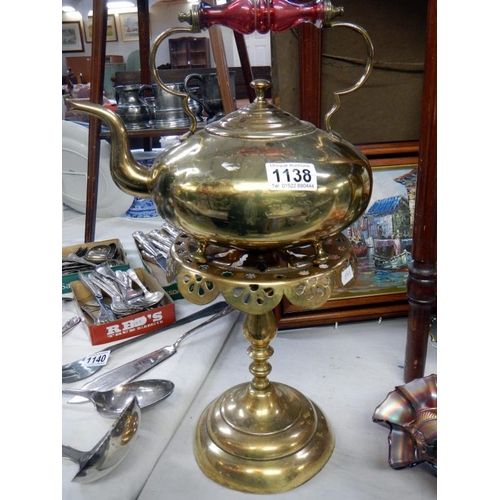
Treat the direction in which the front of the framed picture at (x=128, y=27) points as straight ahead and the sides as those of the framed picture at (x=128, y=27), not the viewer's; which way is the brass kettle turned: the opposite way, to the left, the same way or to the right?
to the right

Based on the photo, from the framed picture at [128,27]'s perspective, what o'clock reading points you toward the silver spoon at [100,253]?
The silver spoon is roughly at 12 o'clock from the framed picture.

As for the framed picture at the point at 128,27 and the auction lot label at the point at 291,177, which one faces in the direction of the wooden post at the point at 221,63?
the framed picture

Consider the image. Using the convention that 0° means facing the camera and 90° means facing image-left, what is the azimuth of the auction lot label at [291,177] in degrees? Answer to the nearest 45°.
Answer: approximately 0°

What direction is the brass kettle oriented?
to the viewer's left

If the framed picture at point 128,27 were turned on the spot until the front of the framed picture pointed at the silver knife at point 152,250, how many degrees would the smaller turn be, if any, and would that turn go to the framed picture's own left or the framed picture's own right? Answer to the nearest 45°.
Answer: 0° — it already faces it

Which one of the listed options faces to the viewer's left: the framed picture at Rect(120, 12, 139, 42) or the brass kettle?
the brass kettle

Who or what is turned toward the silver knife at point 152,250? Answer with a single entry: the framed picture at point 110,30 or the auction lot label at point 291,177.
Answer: the framed picture

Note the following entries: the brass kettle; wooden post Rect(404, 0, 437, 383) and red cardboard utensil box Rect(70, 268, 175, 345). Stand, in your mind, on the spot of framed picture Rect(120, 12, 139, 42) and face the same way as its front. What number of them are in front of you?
3
